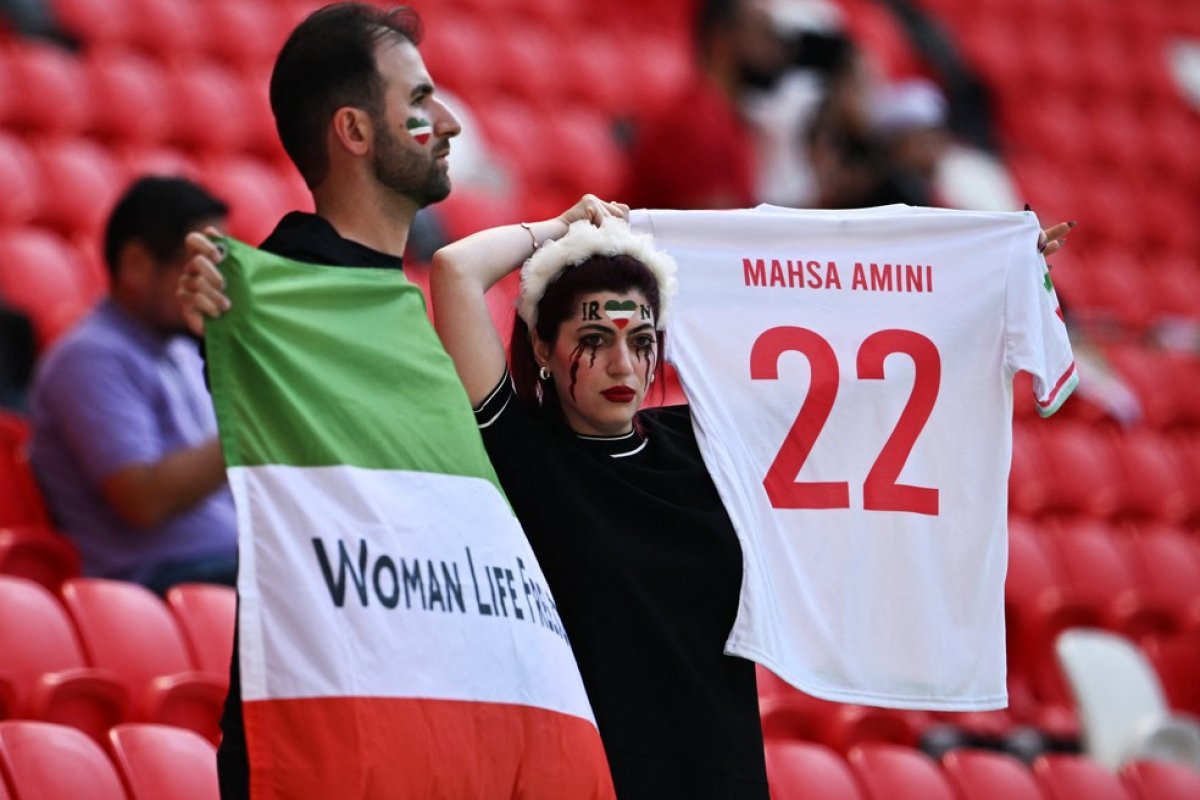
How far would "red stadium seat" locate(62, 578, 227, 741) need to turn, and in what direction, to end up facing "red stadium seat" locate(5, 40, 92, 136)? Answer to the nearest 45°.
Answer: approximately 135° to its left

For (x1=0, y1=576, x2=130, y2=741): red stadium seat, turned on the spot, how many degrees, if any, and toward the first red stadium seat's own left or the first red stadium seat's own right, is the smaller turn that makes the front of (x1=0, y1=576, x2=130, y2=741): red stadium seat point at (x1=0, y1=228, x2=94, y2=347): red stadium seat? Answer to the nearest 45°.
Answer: approximately 135° to the first red stadium seat's own left

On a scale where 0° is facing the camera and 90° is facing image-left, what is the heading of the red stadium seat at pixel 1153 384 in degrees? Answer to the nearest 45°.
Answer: approximately 315°

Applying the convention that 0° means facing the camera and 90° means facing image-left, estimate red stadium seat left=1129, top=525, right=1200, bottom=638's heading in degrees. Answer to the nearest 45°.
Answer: approximately 315°

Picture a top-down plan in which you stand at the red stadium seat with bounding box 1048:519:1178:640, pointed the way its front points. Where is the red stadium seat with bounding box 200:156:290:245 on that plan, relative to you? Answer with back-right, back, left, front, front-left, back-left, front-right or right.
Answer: back-right
